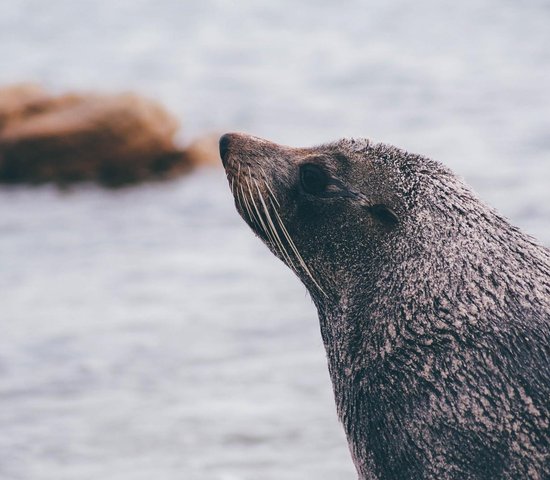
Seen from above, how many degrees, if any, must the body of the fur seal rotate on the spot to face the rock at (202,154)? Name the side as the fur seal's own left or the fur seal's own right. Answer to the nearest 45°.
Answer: approximately 90° to the fur seal's own right

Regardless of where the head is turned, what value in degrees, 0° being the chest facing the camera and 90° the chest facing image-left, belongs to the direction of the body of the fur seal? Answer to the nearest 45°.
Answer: approximately 90°
